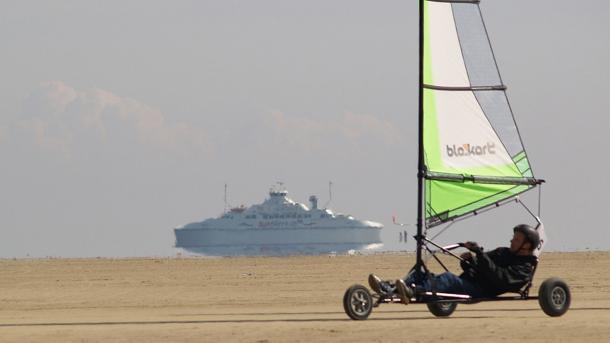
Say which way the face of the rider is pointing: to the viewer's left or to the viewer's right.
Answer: to the viewer's left

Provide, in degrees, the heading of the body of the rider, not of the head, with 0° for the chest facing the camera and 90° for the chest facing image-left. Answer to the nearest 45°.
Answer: approximately 90°
